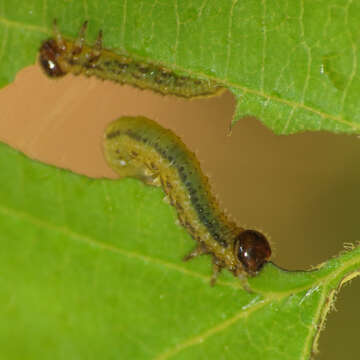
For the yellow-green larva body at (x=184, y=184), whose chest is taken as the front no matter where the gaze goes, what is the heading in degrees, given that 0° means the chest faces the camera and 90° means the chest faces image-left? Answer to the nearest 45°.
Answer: approximately 270°
